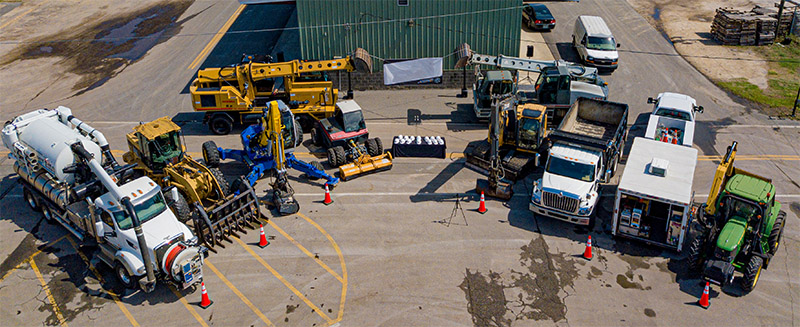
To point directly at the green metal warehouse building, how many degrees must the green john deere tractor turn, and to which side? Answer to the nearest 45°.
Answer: approximately 90° to its right

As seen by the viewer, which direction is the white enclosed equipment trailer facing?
away from the camera

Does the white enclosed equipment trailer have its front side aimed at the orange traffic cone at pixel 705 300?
no

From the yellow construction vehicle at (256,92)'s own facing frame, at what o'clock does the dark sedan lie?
The dark sedan is roughly at 11 o'clock from the yellow construction vehicle.

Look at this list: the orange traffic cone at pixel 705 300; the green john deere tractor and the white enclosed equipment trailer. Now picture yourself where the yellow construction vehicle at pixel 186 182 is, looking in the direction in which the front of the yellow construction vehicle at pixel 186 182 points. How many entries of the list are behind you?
0

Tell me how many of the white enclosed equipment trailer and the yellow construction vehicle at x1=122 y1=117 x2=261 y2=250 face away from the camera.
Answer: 1

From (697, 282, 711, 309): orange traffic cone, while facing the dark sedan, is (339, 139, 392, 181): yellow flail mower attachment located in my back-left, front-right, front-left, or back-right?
front-left

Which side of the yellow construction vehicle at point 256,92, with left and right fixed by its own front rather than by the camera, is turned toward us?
right

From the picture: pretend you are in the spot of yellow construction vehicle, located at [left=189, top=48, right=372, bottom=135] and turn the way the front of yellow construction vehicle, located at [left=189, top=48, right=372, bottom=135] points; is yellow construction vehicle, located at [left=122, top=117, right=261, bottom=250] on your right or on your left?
on your right

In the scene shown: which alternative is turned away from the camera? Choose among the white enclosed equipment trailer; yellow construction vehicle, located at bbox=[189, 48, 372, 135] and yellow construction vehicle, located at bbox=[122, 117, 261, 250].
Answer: the white enclosed equipment trailer

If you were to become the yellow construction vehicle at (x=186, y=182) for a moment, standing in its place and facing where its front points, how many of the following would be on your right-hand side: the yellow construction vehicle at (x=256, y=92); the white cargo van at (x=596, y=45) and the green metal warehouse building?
0

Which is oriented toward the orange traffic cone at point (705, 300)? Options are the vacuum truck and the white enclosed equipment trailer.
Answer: the vacuum truck

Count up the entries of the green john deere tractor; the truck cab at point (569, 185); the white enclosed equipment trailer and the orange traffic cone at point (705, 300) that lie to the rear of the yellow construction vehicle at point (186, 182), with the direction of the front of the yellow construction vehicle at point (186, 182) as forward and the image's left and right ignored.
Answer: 0

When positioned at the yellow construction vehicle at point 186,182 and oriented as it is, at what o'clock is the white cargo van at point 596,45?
The white cargo van is roughly at 10 o'clock from the yellow construction vehicle.

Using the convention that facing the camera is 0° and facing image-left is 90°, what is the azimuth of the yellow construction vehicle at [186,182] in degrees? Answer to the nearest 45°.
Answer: approximately 315°

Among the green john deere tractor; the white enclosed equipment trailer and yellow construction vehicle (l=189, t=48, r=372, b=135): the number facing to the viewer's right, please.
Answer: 1

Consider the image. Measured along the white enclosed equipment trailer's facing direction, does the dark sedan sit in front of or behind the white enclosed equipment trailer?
in front

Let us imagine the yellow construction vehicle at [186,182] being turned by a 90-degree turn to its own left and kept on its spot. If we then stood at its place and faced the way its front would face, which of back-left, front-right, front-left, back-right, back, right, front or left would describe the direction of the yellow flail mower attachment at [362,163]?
front-right

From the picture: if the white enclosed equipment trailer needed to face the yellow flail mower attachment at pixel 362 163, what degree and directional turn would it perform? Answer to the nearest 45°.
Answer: approximately 90° to its left

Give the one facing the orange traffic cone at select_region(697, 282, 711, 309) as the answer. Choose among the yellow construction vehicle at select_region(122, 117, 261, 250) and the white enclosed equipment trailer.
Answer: the yellow construction vehicle

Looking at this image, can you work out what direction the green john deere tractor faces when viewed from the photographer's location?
facing the viewer and to the left of the viewer
